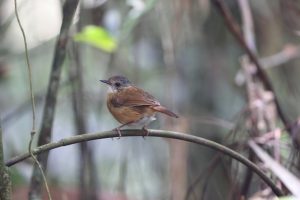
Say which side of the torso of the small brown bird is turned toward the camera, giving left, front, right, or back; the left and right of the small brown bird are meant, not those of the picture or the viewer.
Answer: left

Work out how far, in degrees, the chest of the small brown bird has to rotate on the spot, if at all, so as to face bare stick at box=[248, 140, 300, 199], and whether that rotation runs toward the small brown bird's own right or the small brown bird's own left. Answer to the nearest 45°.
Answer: approximately 135° to the small brown bird's own left

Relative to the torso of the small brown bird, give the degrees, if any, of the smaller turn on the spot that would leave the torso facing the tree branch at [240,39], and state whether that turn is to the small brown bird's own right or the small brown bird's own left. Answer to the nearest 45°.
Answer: approximately 135° to the small brown bird's own right

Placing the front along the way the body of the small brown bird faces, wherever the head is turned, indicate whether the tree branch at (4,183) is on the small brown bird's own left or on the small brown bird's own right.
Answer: on the small brown bird's own left
